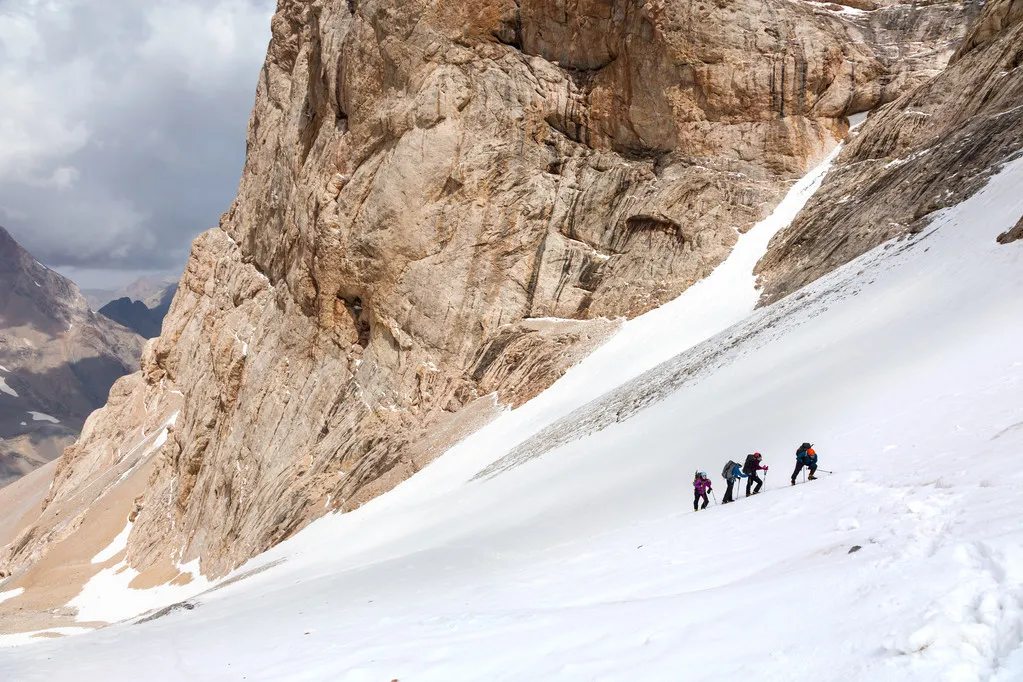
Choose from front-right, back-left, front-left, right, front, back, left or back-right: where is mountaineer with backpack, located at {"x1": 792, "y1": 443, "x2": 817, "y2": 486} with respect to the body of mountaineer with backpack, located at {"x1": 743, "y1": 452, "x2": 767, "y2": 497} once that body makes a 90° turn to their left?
back-right

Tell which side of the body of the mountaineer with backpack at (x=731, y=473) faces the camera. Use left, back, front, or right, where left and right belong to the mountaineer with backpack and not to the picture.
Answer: right

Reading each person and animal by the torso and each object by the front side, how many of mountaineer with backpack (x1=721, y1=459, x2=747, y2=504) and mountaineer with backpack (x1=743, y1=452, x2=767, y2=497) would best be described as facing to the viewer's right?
2

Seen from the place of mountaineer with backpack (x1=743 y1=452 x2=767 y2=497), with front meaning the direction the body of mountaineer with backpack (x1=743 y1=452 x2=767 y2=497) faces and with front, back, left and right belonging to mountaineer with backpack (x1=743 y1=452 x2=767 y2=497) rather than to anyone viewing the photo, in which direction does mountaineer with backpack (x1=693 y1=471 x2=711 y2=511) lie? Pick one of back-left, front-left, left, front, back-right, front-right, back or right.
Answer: back

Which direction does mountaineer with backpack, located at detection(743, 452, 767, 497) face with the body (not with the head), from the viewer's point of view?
to the viewer's right

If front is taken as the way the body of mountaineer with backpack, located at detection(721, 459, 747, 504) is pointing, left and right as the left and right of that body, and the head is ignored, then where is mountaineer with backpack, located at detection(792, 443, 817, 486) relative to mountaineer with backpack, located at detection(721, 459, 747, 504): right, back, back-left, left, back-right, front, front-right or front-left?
front-right
